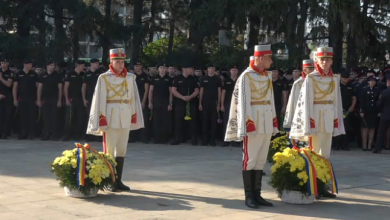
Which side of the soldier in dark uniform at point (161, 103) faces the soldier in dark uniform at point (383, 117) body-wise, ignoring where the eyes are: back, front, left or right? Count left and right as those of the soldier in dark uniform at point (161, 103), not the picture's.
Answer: left

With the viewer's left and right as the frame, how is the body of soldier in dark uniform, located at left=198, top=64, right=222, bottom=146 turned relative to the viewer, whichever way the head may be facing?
facing the viewer

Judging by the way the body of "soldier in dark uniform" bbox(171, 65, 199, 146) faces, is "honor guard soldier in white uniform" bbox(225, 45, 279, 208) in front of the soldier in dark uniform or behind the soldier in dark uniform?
in front

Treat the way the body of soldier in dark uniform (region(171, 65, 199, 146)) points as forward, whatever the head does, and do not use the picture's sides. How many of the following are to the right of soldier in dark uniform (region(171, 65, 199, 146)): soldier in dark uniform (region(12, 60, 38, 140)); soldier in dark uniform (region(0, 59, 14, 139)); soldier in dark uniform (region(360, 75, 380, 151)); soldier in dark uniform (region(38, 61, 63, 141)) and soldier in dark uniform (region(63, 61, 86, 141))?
4

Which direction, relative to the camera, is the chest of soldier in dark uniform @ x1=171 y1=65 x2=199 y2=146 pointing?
toward the camera

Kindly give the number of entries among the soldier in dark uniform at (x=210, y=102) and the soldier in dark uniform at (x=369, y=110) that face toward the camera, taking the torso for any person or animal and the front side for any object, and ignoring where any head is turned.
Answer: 2

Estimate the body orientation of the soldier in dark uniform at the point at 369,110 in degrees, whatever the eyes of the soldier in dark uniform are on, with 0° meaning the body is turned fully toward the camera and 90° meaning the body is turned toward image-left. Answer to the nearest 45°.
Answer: approximately 0°

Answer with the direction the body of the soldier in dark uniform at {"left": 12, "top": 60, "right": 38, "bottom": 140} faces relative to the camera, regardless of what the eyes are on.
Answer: toward the camera

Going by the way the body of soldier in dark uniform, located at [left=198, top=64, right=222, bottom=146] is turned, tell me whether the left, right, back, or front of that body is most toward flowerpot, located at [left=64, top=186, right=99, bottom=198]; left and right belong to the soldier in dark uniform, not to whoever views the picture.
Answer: front

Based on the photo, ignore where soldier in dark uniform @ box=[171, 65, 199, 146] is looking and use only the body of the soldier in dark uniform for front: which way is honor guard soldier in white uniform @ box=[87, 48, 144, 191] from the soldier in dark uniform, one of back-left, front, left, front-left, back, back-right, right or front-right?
front
